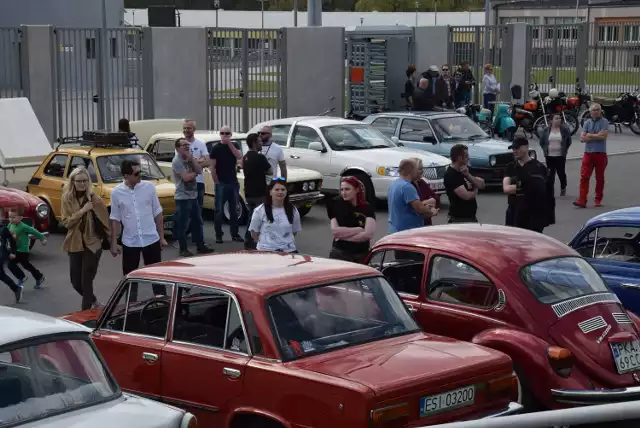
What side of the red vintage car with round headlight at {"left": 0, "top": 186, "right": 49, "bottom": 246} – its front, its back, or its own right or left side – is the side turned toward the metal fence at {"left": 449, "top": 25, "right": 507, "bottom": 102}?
left

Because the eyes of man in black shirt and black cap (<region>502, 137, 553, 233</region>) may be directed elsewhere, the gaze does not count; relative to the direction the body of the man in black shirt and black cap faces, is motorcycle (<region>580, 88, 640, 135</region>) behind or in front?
behind

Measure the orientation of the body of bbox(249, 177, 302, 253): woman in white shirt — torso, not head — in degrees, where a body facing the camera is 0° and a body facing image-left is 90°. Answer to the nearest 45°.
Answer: approximately 0°

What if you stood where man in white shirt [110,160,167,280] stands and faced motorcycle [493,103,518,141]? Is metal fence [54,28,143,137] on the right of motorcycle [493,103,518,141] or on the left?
left

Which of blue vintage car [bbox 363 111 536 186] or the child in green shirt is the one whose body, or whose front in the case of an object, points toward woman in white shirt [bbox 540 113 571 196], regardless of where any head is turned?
the blue vintage car

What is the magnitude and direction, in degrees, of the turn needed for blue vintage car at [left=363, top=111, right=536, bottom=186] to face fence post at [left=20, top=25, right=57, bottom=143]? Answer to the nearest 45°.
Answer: approximately 135° to its right

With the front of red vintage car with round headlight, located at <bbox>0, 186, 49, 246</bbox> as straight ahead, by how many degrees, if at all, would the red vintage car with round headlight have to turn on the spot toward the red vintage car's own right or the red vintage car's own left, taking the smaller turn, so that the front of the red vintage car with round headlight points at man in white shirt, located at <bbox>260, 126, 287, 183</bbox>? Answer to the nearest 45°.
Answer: approximately 45° to the red vintage car's own left

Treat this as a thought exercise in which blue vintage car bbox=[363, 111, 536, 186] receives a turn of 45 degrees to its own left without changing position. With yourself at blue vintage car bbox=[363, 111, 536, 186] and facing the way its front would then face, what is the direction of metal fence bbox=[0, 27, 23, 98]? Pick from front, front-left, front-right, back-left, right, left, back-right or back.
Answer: back

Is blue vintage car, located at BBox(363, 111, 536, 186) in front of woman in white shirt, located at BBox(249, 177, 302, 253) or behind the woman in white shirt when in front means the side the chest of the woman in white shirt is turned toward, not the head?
behind

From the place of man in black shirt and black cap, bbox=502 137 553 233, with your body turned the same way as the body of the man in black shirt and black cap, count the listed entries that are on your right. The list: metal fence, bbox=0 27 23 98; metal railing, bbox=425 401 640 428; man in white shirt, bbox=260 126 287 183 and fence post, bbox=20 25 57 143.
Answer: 3
